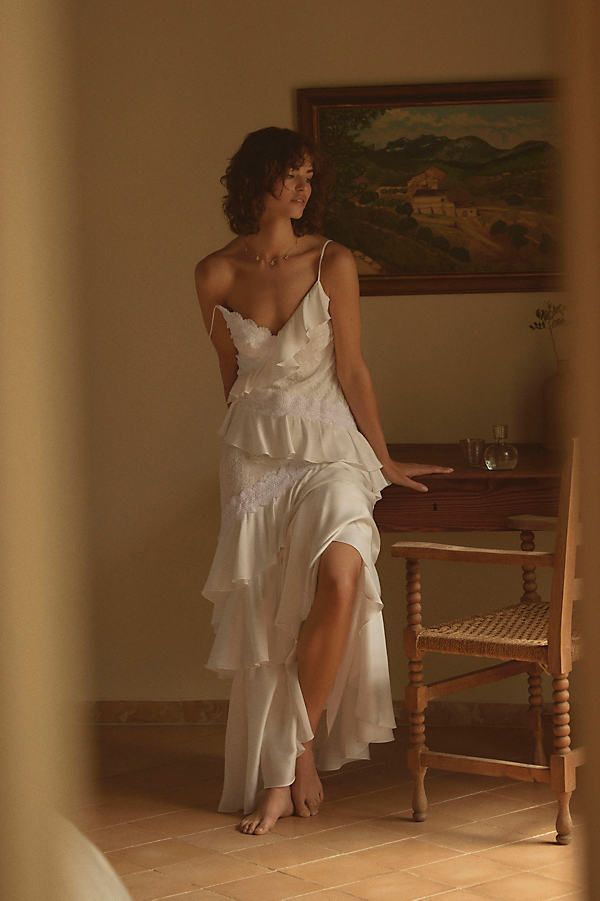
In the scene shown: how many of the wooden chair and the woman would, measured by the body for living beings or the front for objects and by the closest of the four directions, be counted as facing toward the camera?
1

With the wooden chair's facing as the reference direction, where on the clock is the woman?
The woman is roughly at 11 o'clock from the wooden chair.

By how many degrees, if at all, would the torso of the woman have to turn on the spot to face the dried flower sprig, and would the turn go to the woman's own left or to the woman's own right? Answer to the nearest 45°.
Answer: approximately 135° to the woman's own left

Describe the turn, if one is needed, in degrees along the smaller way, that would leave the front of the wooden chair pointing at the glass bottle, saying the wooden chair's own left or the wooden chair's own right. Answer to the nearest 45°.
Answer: approximately 45° to the wooden chair's own right

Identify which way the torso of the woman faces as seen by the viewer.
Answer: toward the camera

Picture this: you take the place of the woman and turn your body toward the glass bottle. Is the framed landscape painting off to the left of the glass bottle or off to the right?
left

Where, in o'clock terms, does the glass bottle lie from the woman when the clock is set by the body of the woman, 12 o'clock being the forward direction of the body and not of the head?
The glass bottle is roughly at 8 o'clock from the woman.

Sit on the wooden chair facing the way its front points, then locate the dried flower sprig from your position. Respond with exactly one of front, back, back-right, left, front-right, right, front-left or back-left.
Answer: front-right

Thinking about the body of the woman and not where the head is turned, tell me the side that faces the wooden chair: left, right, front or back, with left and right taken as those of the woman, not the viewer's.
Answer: left

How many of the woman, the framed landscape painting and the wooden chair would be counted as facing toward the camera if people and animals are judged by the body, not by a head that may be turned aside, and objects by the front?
2

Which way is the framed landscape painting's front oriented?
toward the camera
